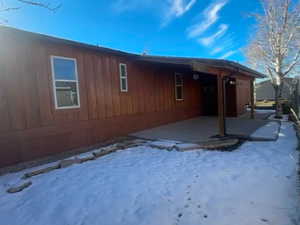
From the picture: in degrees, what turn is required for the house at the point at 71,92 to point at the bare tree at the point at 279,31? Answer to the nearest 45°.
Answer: approximately 90° to its left

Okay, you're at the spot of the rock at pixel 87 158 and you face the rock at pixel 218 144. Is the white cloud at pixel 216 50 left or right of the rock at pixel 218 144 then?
left

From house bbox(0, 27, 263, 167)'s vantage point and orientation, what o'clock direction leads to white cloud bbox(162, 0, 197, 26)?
The white cloud is roughly at 9 o'clock from the house.

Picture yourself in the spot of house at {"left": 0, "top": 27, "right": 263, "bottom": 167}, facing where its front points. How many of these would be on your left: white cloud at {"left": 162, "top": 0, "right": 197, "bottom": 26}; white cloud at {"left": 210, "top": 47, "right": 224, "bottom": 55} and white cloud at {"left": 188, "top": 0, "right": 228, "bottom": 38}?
3

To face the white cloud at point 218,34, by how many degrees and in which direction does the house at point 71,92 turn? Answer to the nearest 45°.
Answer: approximately 90° to its left

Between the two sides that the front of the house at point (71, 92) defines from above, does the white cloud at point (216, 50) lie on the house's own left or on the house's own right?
on the house's own left

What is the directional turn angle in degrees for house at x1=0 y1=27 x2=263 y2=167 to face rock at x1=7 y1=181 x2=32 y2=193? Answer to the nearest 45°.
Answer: approximately 45° to its right
